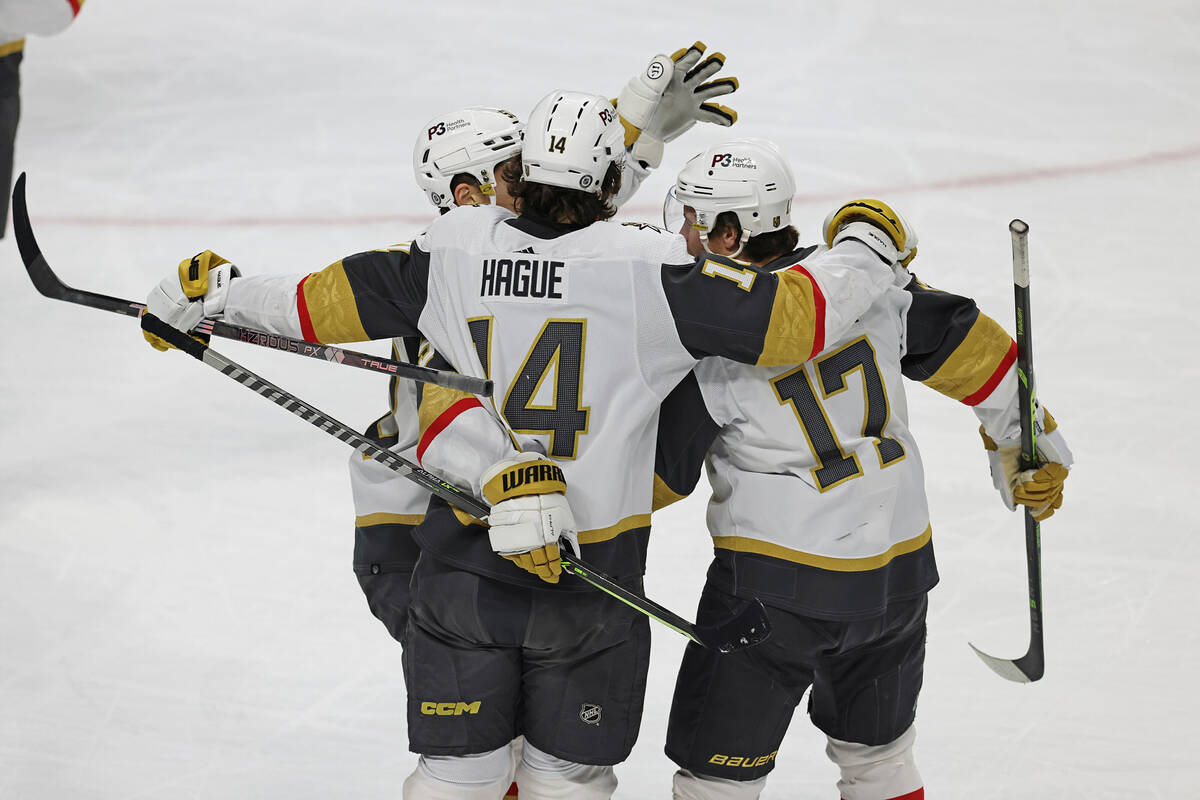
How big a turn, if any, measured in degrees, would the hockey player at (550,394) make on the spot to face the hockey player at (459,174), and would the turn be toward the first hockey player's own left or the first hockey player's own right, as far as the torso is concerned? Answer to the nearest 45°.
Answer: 0° — they already face them

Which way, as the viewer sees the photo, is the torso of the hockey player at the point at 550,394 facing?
away from the camera

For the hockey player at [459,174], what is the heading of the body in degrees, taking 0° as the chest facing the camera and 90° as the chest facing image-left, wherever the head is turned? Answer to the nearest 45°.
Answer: approximately 270°

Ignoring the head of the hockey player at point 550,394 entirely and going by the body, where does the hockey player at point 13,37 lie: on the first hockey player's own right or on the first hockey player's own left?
on the first hockey player's own left

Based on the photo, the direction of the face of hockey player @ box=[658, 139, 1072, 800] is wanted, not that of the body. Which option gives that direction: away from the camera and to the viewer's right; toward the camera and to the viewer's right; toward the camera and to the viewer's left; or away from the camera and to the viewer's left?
away from the camera and to the viewer's left
